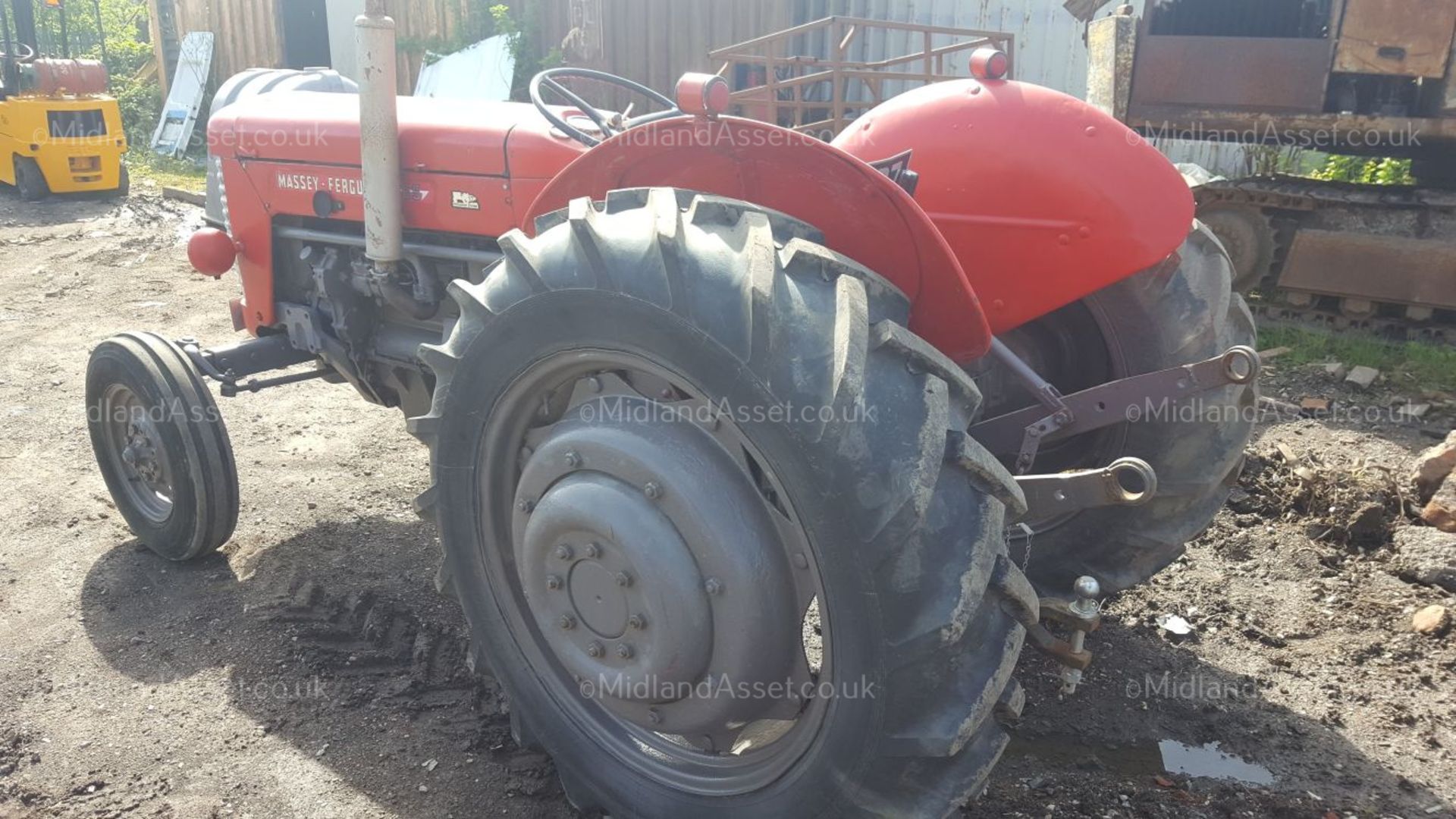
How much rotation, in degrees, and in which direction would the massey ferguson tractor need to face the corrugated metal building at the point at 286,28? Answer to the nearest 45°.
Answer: approximately 45° to its right

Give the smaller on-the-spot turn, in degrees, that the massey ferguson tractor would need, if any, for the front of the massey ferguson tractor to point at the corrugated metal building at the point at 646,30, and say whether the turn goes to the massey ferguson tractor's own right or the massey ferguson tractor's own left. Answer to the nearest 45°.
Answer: approximately 45° to the massey ferguson tractor's own right

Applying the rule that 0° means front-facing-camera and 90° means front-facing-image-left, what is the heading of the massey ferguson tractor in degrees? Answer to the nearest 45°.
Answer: approximately 135°

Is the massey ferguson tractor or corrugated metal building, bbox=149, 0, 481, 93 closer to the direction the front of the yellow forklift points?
the corrugated metal building

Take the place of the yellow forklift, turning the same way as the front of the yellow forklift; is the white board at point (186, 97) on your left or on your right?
on your right

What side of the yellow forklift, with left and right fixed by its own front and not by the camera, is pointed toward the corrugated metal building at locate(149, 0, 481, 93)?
right

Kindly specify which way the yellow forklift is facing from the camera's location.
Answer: facing away from the viewer and to the left of the viewer
